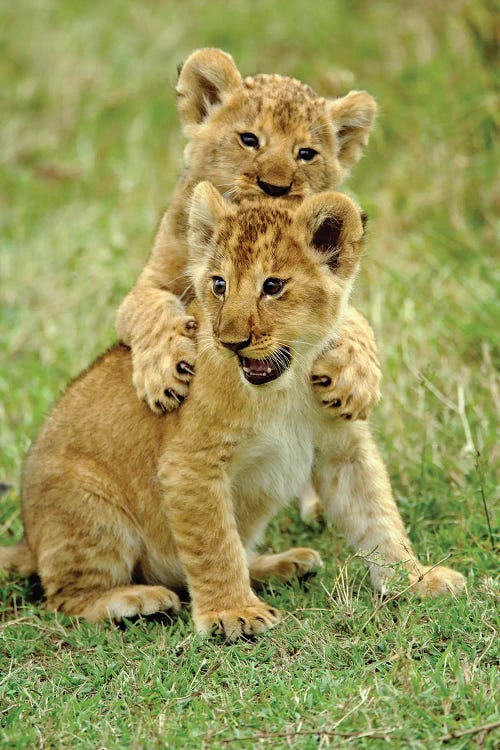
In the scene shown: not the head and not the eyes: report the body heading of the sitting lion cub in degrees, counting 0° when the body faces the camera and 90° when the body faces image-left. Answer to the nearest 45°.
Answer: approximately 315°

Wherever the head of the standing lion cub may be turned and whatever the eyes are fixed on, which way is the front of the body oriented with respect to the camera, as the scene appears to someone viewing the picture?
toward the camera

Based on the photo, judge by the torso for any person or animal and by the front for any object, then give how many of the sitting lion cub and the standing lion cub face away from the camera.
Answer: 0
